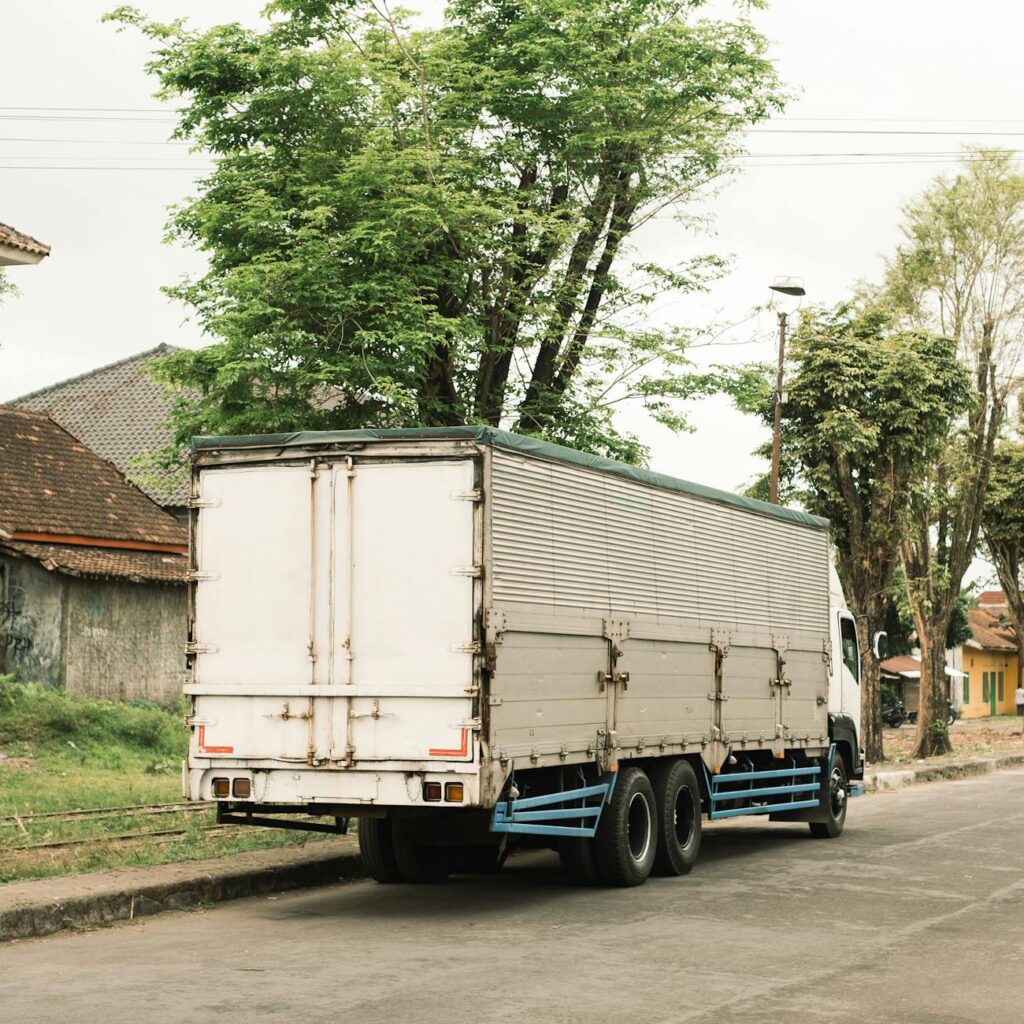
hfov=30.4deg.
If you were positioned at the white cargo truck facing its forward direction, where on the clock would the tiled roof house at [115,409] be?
The tiled roof house is roughly at 10 o'clock from the white cargo truck.

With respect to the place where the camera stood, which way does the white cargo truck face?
facing away from the viewer and to the right of the viewer

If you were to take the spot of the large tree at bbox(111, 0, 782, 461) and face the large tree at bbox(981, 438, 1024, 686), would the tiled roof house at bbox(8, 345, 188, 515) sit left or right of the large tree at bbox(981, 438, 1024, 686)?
left

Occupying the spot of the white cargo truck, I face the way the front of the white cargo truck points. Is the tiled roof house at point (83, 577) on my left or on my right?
on my left

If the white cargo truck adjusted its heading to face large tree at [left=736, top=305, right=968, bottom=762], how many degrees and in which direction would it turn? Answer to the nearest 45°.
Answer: approximately 45° to its left

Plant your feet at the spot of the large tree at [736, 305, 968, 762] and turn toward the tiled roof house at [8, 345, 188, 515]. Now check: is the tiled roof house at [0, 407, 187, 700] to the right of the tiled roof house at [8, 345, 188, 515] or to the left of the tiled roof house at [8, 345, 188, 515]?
left

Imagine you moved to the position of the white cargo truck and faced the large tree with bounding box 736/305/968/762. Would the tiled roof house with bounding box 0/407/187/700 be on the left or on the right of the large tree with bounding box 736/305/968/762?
left

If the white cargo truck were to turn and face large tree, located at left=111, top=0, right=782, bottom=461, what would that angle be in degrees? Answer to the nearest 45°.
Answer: approximately 45° to its left
